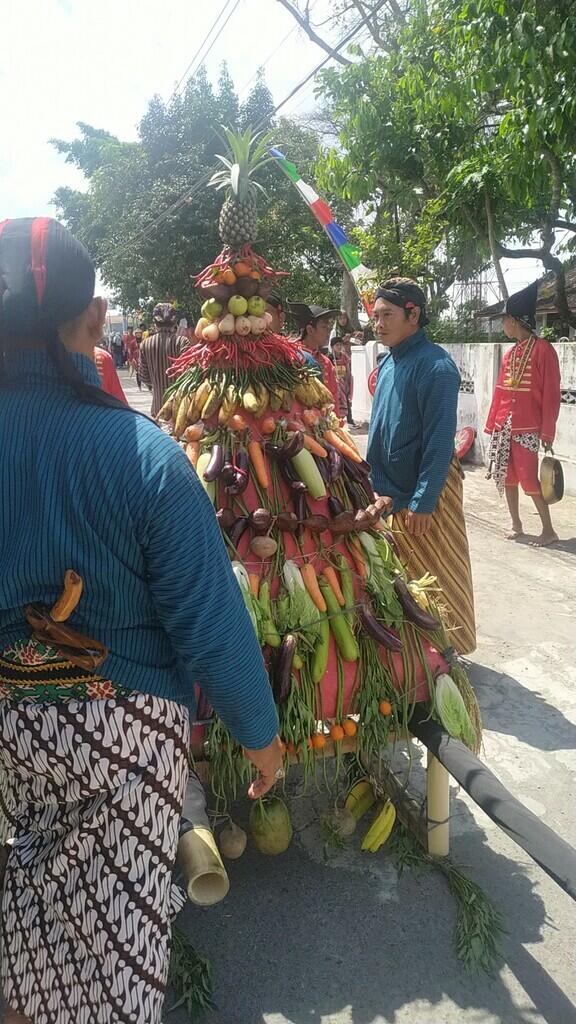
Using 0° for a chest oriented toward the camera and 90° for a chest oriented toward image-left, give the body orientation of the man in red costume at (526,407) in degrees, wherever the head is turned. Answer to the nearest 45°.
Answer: approximately 45°

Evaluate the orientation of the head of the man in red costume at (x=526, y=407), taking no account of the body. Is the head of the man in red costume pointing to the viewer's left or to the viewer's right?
to the viewer's left

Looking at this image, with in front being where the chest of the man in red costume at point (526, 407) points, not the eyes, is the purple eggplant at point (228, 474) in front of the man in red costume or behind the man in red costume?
in front

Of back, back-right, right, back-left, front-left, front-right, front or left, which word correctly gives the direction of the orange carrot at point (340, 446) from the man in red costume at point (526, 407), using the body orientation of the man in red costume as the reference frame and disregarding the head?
front-left
